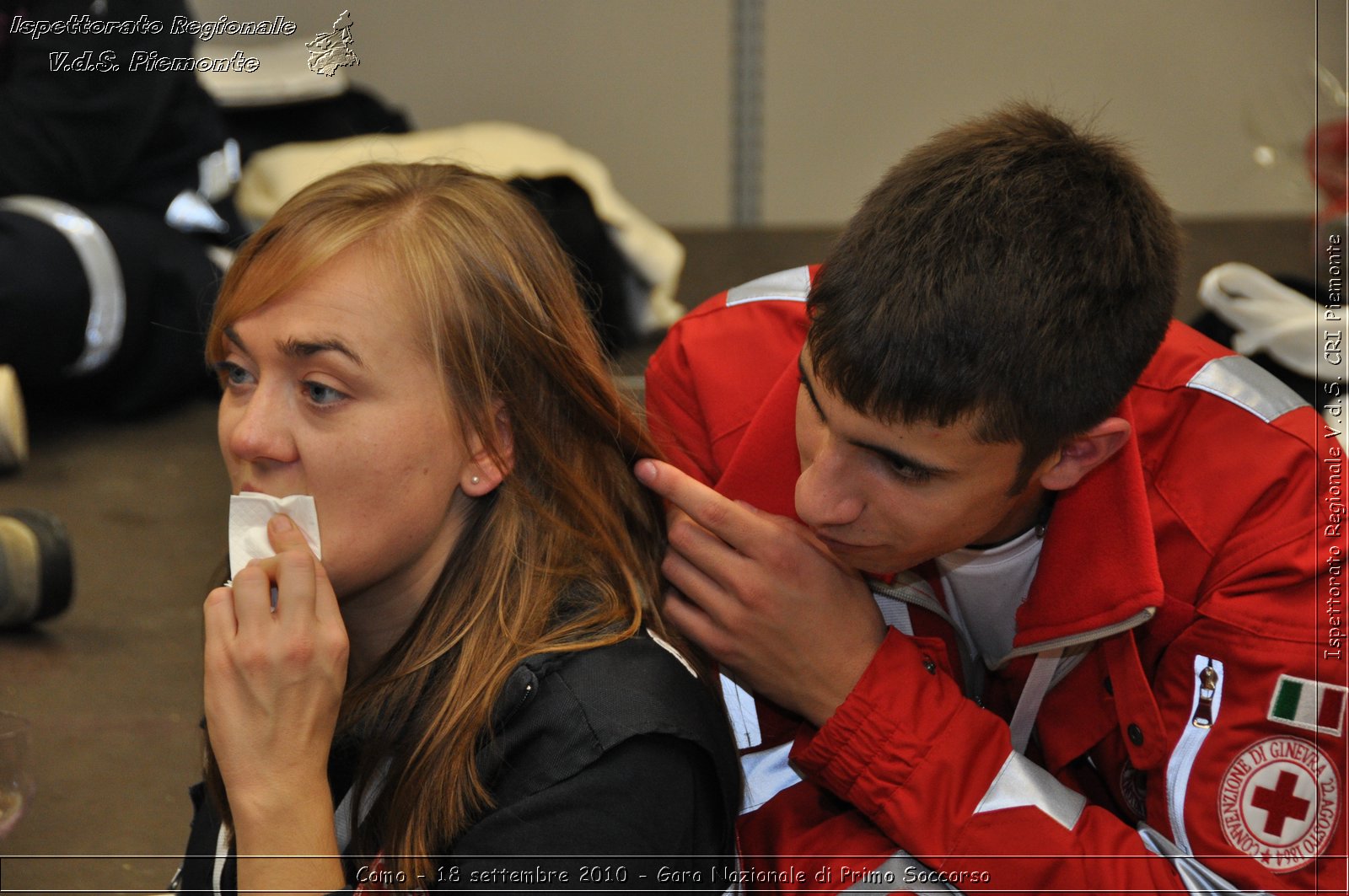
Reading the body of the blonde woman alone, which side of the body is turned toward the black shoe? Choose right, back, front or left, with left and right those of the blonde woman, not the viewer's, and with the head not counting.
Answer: right

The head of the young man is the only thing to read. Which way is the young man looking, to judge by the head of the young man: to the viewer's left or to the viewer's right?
to the viewer's left

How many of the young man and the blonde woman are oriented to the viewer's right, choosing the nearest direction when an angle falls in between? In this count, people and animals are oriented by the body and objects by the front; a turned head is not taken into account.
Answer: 0

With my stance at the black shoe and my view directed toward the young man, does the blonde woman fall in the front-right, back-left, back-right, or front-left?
front-right

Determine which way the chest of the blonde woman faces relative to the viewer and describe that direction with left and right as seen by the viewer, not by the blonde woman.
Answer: facing the viewer and to the left of the viewer

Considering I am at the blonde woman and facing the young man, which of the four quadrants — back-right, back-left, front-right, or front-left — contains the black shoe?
back-left

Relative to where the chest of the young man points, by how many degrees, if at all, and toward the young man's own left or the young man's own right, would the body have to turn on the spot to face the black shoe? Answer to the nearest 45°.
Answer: approximately 45° to the young man's own right

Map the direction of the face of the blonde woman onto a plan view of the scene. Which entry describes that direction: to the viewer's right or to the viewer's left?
to the viewer's left

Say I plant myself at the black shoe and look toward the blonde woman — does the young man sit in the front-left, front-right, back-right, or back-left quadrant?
front-left

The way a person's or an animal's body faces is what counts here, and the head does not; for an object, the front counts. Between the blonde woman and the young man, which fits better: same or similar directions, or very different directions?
same or similar directions
